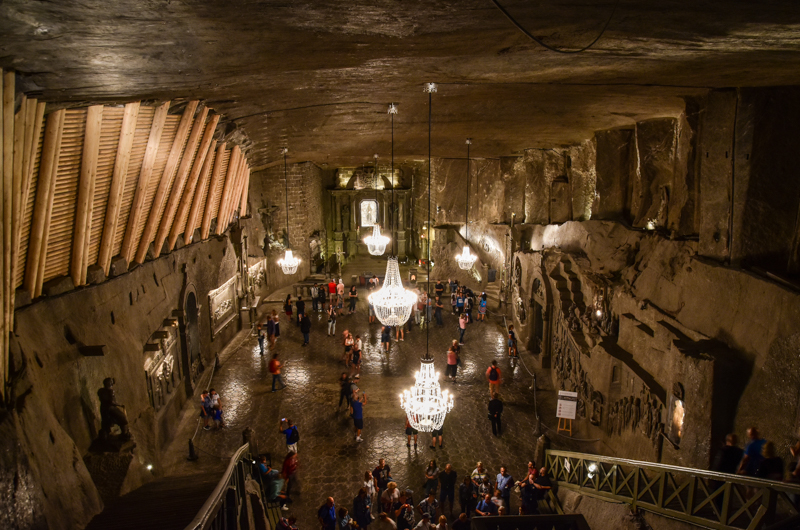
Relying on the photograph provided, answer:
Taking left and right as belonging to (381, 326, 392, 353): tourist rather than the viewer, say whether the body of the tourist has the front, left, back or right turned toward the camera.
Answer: back

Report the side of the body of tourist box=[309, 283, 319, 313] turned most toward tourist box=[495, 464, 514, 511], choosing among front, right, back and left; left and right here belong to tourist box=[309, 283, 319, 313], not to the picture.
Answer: front

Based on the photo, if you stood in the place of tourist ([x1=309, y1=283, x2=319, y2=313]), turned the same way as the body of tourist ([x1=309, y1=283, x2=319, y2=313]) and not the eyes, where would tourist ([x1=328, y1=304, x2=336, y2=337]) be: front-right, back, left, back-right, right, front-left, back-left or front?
front

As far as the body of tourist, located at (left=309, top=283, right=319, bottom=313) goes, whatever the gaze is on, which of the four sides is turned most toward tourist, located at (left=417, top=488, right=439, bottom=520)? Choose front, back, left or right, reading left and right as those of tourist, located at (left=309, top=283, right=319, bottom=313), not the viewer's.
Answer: front

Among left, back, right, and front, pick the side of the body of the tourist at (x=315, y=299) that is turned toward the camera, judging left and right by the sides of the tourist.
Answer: back
